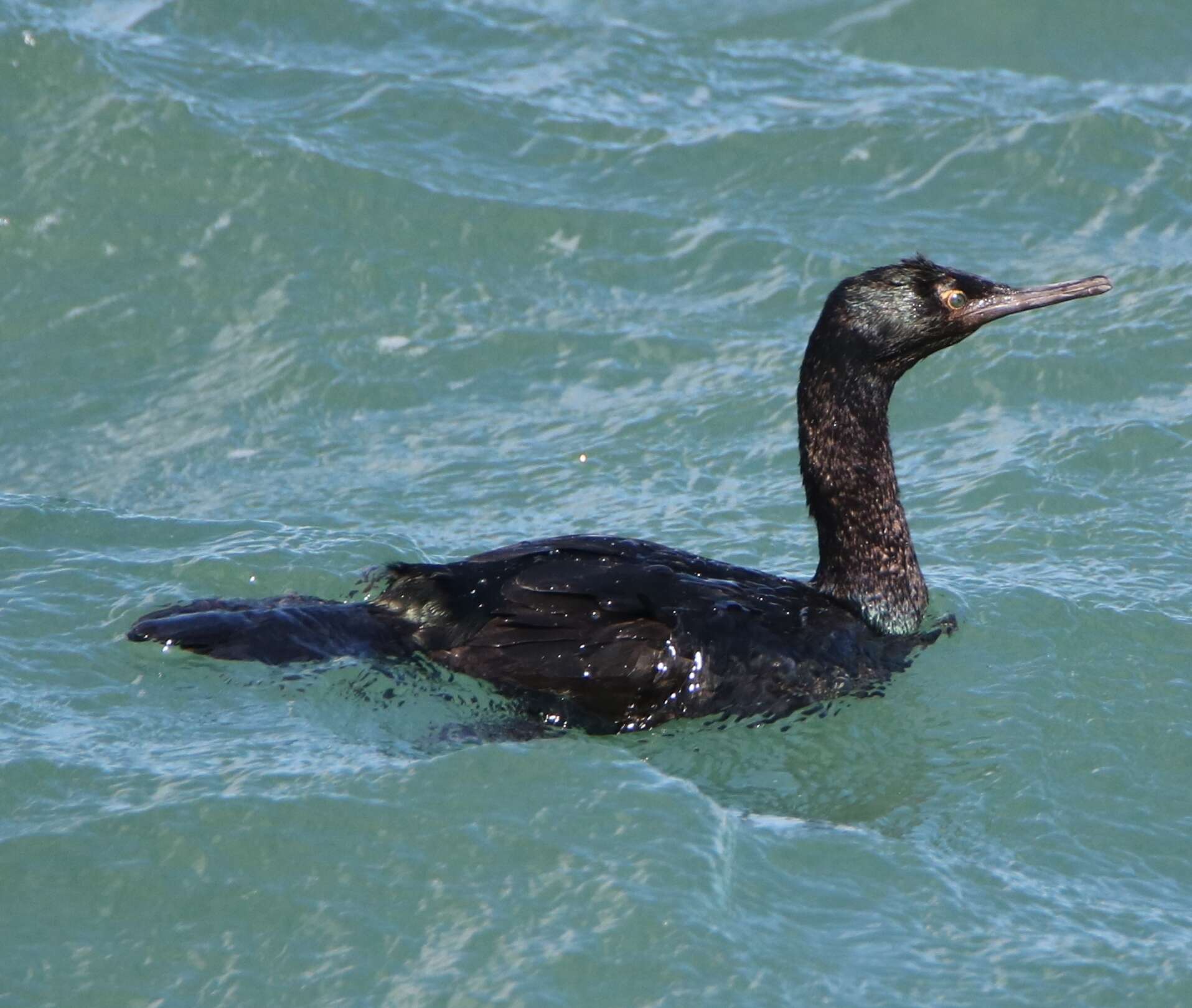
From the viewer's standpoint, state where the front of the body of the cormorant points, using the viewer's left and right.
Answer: facing to the right of the viewer
